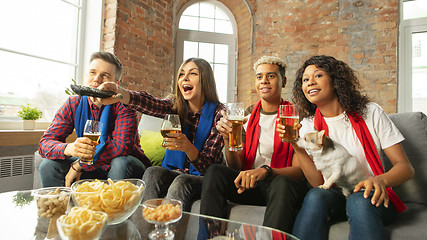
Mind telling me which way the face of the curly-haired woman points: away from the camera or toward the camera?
toward the camera

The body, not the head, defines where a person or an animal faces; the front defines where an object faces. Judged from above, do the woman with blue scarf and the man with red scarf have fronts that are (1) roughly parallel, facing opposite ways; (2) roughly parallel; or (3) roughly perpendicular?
roughly parallel

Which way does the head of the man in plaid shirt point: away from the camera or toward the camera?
toward the camera

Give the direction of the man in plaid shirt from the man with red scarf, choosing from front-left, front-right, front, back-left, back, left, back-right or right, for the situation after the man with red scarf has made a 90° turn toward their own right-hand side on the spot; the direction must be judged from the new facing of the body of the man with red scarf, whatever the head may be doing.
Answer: front-left

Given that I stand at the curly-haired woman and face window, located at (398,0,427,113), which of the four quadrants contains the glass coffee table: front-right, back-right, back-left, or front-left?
back-left

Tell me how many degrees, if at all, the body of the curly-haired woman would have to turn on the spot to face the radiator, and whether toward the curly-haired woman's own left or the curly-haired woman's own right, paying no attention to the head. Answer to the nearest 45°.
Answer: approximately 45° to the curly-haired woman's own right

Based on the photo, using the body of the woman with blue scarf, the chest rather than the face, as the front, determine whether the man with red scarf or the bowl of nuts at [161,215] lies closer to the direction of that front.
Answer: the bowl of nuts

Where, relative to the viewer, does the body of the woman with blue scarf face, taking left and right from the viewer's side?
facing the viewer and to the left of the viewer

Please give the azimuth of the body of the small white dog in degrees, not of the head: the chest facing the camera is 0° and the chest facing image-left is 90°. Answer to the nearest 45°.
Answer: approximately 90°

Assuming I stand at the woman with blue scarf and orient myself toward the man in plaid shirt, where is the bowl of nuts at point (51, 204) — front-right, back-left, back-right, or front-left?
front-left

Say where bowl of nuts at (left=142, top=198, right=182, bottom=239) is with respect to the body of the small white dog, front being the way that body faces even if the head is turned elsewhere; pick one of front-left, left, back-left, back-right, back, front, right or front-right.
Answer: front-left

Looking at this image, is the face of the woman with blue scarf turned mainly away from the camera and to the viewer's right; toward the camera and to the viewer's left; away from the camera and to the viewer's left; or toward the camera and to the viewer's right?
toward the camera and to the viewer's left

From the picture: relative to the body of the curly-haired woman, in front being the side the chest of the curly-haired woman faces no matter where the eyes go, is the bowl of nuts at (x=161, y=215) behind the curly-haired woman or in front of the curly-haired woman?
in front
